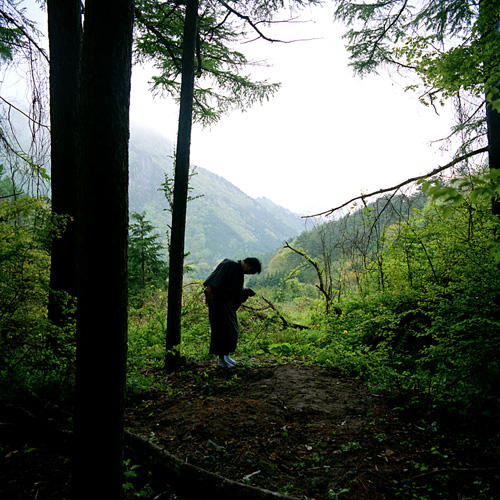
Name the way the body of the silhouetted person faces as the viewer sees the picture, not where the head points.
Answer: to the viewer's right

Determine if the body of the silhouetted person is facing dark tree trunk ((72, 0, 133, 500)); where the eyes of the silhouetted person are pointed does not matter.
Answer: no

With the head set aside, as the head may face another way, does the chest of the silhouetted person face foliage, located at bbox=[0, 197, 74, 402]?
no

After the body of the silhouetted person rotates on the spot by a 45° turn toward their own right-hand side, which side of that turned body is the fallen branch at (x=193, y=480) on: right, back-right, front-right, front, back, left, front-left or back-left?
front-right

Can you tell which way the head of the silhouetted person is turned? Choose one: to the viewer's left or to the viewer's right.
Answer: to the viewer's right
